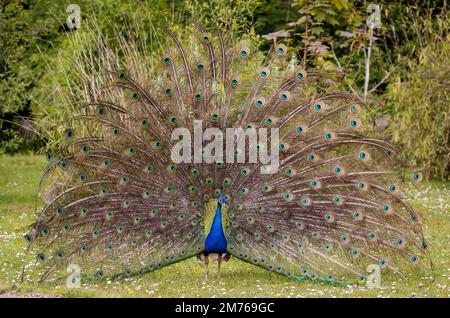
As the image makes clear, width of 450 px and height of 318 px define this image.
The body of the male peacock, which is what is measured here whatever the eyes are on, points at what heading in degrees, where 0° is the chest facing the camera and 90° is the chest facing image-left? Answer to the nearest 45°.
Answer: approximately 0°
